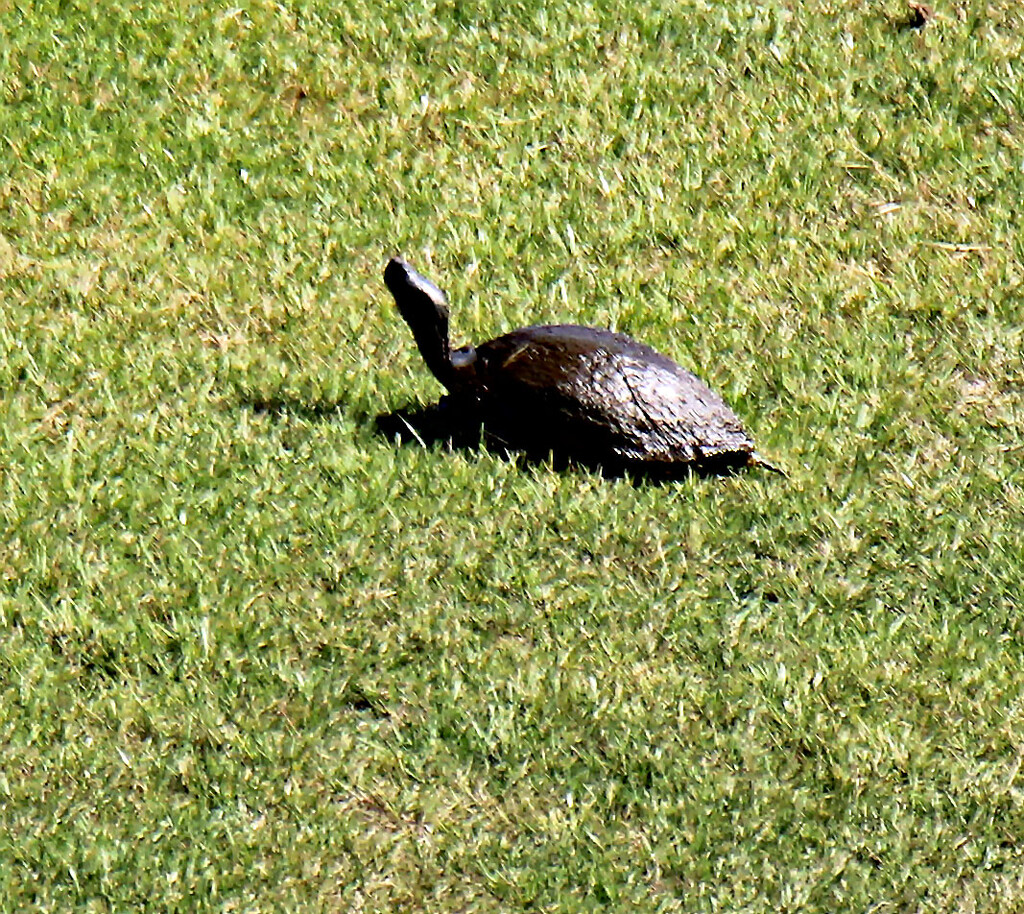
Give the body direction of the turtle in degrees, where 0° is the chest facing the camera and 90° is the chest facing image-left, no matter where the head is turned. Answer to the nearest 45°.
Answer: approximately 90°
